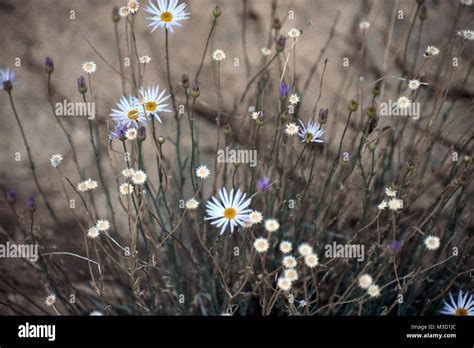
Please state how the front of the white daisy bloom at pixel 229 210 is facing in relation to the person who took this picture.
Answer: facing the viewer
